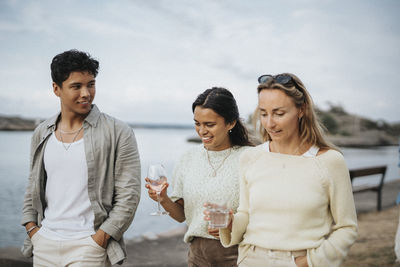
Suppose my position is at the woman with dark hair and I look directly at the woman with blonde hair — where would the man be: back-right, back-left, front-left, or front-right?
back-right

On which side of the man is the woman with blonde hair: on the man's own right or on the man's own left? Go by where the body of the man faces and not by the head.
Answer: on the man's own left

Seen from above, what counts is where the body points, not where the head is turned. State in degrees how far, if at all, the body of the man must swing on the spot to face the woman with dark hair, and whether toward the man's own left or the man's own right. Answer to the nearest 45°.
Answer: approximately 90° to the man's own left

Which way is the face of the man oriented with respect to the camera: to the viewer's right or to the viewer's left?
to the viewer's right

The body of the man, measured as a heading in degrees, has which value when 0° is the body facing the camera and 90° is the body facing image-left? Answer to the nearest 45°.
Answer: approximately 0°
